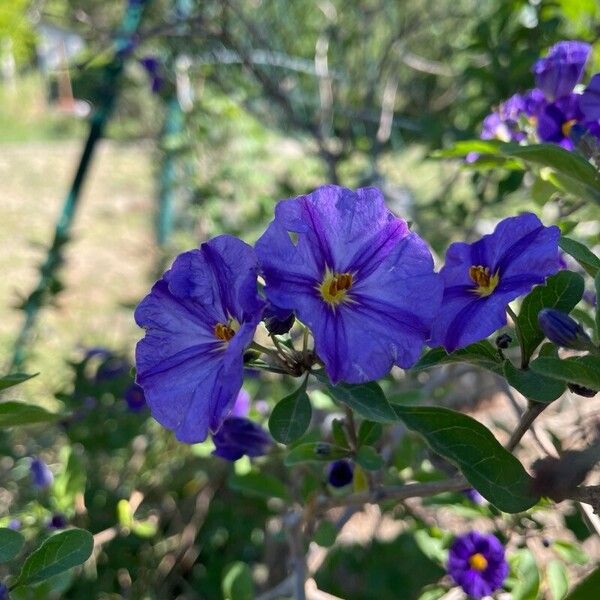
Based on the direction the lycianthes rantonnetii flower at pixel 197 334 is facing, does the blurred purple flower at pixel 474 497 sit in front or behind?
behind

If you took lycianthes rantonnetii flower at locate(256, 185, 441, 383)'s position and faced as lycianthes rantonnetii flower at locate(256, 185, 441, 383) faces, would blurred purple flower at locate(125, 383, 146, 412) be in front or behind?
behind

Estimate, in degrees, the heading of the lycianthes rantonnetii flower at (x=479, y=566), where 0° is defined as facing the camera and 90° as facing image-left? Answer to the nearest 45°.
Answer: approximately 0°

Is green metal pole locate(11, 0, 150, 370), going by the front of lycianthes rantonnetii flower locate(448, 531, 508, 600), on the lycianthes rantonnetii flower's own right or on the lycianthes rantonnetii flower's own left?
on the lycianthes rantonnetii flower's own right

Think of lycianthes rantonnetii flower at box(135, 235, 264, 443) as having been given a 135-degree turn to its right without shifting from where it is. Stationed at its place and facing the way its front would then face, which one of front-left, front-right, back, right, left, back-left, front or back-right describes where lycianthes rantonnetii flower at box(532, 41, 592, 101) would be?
front-right

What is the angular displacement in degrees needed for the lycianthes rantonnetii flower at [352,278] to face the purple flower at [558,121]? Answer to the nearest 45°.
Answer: approximately 135° to its left

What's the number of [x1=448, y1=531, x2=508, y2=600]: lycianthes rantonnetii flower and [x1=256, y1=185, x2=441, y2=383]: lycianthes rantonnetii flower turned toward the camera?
2

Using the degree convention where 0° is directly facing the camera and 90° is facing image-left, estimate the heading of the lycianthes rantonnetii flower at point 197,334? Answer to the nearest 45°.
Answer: approximately 45°

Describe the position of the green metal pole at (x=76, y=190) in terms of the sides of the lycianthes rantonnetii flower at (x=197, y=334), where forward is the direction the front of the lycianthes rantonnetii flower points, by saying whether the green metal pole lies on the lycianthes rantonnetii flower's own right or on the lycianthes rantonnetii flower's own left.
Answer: on the lycianthes rantonnetii flower's own right
